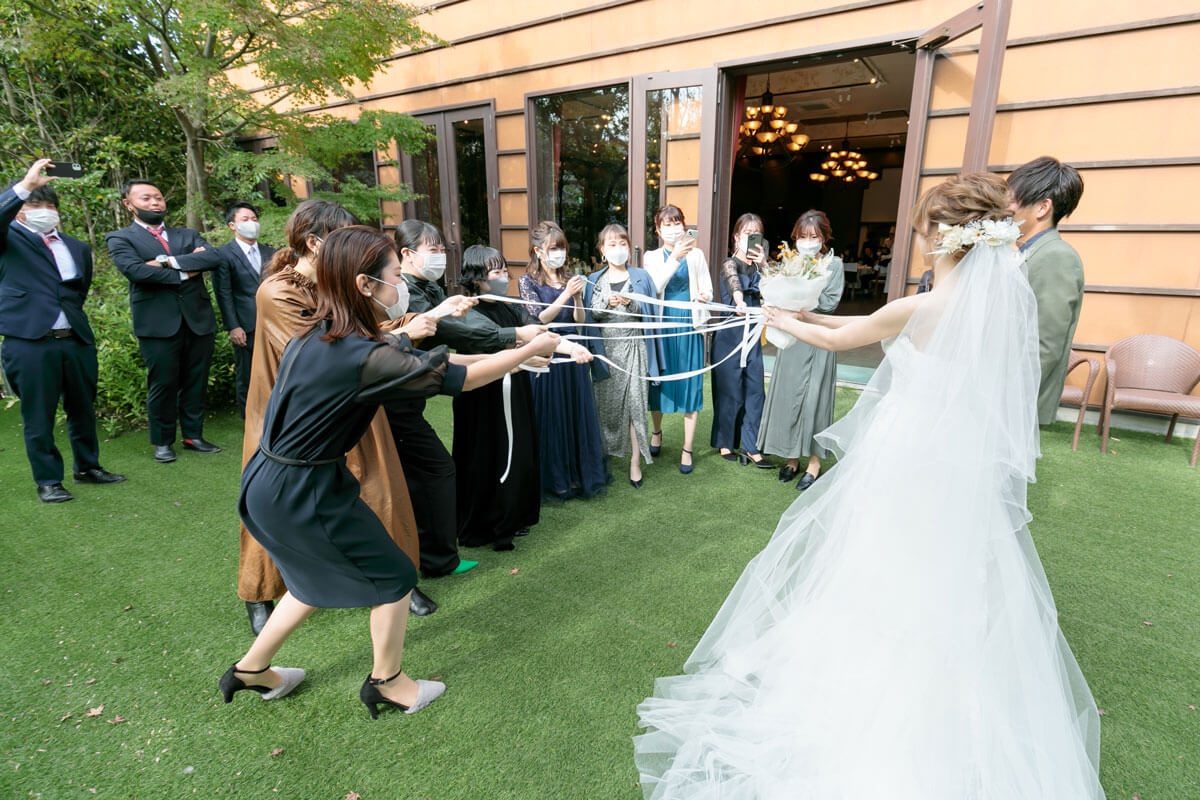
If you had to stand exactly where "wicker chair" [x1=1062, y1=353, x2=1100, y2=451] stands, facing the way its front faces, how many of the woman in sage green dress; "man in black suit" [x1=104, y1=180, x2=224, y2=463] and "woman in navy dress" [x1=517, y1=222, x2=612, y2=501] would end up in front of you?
3

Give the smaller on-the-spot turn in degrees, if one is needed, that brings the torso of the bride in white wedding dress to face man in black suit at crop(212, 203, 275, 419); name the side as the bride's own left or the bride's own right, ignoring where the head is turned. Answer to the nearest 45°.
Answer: approximately 45° to the bride's own left

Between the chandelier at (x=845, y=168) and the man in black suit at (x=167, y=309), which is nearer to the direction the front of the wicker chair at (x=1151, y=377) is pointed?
the man in black suit

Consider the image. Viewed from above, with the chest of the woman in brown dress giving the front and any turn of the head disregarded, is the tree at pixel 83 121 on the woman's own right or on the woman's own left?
on the woman's own left

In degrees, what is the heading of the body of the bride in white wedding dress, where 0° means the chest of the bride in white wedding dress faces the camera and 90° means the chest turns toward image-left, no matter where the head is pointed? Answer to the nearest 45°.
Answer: approximately 135°

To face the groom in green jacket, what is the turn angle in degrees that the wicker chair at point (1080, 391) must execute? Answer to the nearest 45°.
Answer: approximately 45° to its left

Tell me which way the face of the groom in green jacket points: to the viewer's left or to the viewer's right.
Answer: to the viewer's left

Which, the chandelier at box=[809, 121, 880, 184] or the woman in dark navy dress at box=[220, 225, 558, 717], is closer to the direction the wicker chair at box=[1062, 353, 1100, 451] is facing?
the woman in dark navy dress

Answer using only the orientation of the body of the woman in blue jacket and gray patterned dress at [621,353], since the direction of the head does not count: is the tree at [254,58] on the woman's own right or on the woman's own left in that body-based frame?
on the woman's own right

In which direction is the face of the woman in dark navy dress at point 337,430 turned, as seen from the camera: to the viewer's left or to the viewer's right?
to the viewer's right
